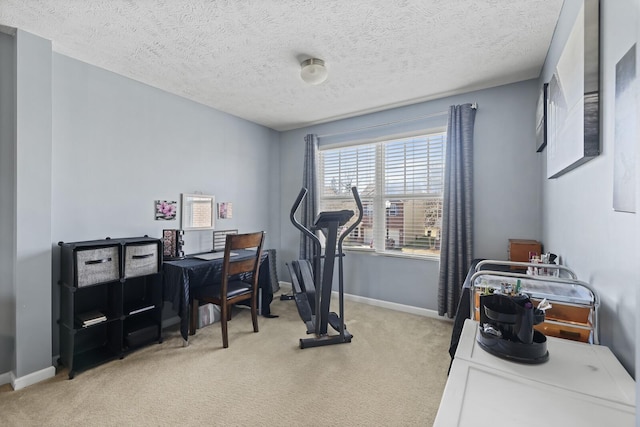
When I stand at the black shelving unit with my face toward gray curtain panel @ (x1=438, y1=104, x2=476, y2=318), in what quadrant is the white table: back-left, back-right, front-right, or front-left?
front-right

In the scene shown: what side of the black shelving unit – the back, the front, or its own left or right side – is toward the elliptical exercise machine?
left

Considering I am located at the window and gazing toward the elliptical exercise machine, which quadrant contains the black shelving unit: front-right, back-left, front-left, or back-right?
front-right

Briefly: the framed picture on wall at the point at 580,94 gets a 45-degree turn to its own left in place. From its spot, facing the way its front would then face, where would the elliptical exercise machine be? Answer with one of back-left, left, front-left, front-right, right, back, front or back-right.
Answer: front-right

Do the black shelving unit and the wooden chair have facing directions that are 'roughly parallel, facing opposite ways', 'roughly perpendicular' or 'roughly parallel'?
roughly parallel, facing opposite ways

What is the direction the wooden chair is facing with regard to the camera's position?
facing away from the viewer and to the left of the viewer

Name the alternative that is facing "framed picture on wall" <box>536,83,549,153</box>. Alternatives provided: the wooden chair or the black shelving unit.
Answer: the black shelving unit

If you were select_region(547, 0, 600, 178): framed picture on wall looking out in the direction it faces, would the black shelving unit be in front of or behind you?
in front

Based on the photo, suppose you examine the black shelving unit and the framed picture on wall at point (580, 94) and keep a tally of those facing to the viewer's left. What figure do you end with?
1

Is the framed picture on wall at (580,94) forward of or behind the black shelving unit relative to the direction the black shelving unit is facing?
forward

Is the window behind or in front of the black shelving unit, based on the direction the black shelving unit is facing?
in front

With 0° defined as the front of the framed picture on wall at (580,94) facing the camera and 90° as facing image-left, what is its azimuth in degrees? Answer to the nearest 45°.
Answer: approximately 90°

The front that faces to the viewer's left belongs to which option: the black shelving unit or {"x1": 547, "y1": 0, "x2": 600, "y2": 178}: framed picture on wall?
the framed picture on wall

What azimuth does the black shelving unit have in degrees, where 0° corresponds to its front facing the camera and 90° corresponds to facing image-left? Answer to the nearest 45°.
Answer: approximately 315°

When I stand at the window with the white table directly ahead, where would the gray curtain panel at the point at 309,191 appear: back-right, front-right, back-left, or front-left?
back-right
